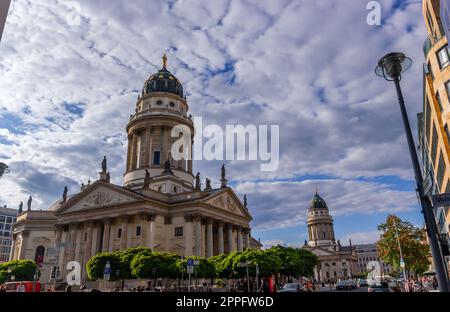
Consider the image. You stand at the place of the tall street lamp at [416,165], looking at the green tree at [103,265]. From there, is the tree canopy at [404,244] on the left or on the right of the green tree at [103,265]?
right

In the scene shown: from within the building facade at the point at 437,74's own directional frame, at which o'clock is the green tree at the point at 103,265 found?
The green tree is roughly at 12 o'clock from the building facade.

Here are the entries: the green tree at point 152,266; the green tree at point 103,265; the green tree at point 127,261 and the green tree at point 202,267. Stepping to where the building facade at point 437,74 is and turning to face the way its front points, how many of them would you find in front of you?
4

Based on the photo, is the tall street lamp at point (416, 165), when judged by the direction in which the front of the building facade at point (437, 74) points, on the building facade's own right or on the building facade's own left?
on the building facade's own left

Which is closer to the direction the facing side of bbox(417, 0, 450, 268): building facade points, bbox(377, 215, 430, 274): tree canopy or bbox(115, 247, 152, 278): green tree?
the green tree

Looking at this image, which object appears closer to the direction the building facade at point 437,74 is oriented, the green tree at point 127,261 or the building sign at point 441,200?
the green tree

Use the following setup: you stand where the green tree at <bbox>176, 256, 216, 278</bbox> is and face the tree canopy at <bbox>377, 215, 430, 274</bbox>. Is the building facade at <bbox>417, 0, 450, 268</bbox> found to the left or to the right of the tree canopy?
right

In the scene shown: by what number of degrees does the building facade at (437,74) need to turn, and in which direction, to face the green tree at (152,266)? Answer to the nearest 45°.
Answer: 0° — it already faces it

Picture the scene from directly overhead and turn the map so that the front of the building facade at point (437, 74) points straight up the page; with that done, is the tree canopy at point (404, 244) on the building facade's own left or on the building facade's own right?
on the building facade's own right

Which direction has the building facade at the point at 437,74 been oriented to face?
to the viewer's left

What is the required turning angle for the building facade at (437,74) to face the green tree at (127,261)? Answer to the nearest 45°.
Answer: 0° — it already faces it
